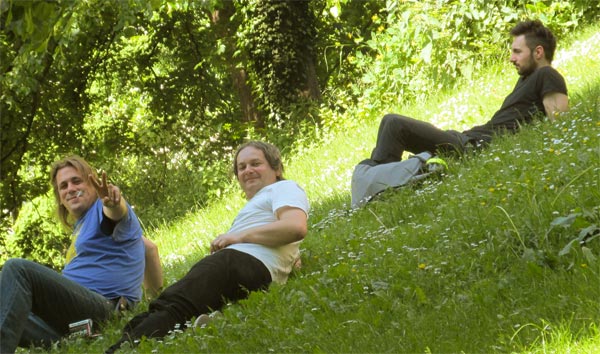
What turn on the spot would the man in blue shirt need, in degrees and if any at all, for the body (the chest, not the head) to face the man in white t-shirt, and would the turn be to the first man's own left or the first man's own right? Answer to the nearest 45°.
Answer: approximately 135° to the first man's own left

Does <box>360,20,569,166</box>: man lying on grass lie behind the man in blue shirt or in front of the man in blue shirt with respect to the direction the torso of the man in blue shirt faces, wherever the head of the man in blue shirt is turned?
behind
